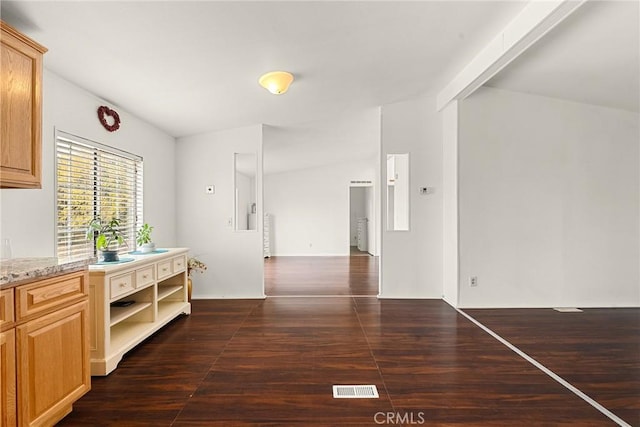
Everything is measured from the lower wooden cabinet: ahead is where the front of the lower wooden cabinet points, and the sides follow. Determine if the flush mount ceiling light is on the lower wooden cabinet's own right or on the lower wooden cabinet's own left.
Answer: on the lower wooden cabinet's own left

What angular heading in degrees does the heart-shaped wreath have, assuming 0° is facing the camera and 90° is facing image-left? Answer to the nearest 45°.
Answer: approximately 315°

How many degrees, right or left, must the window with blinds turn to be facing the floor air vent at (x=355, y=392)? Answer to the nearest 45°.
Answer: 0° — it already faces it

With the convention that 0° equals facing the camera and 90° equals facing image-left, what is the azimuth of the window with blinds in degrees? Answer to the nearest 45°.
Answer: approximately 315°

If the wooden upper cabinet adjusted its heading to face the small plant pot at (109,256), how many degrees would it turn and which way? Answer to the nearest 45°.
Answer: approximately 90° to its left

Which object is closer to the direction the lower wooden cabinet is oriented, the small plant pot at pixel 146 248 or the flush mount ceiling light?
the flush mount ceiling light
